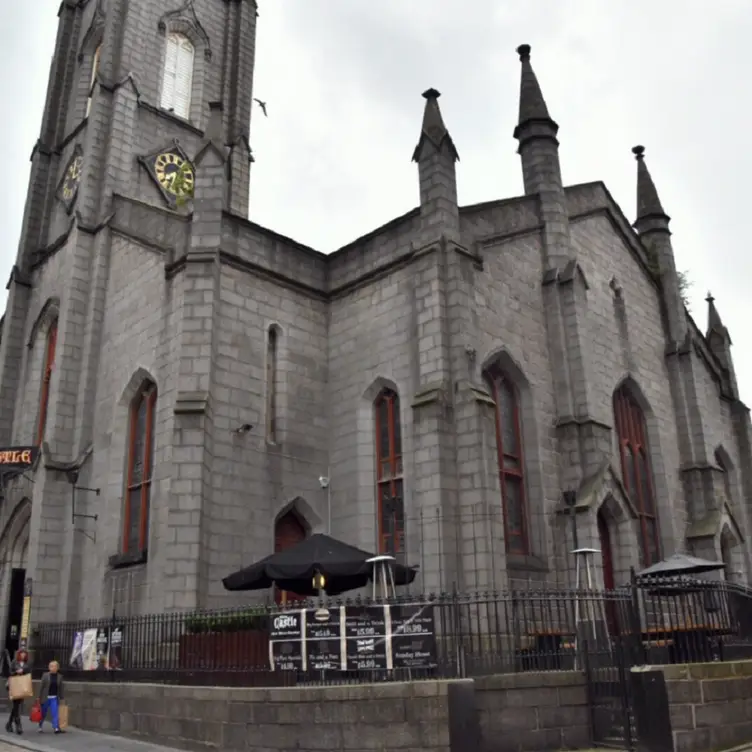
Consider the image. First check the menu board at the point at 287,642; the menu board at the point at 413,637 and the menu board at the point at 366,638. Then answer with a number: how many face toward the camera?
3

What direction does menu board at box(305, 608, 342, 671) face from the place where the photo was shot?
facing the viewer

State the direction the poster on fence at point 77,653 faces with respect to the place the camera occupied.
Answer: facing the viewer and to the left of the viewer

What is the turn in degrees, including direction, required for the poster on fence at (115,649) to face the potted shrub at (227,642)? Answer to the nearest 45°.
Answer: approximately 45° to its left

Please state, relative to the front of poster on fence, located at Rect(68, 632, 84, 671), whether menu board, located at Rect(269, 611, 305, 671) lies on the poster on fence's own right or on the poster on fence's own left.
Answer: on the poster on fence's own left

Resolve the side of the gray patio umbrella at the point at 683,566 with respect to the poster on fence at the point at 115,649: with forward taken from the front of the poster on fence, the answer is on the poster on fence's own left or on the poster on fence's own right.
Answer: on the poster on fence's own left

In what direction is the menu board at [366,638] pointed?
toward the camera

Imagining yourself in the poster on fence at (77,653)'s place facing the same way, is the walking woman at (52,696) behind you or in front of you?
in front

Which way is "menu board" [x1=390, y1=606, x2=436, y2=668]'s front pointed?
toward the camera

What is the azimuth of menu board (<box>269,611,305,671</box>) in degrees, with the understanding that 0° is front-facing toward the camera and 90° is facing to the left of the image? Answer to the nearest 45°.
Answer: approximately 0°

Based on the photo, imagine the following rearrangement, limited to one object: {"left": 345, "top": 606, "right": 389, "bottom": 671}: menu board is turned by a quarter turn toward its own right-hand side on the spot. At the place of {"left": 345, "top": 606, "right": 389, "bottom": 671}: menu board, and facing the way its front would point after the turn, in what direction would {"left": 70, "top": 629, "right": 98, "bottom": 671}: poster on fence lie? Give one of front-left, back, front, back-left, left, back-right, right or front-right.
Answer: front-right

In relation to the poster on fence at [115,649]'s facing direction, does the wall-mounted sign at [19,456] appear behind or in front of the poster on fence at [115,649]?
behind

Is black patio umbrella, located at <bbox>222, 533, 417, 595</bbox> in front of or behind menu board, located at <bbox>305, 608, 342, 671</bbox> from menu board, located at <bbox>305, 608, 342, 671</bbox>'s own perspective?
behind
